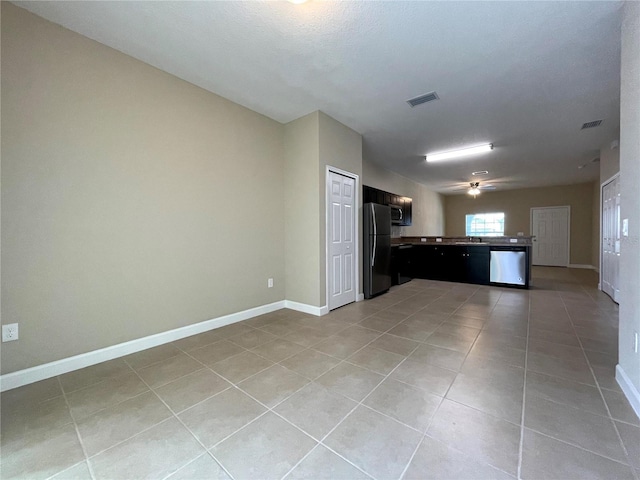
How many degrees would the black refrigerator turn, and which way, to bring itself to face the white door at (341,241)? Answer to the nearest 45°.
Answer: approximately 90° to its right

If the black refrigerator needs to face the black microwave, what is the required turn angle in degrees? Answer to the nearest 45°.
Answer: approximately 135° to its left

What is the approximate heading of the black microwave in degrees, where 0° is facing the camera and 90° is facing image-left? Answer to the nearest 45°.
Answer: approximately 315°

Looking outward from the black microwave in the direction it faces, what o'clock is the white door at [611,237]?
The white door is roughly at 11 o'clock from the black microwave.

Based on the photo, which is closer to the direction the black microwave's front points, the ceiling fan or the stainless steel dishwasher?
the stainless steel dishwasher

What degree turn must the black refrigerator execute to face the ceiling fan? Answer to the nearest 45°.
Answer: approximately 90° to its left

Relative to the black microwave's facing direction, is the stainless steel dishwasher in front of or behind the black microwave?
in front

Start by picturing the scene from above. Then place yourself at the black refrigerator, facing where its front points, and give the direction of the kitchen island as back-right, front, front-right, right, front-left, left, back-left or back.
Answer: left

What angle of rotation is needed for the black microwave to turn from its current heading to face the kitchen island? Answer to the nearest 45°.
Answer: approximately 45° to its left

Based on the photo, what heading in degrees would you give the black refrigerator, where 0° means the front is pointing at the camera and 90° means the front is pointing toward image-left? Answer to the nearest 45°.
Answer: approximately 315°

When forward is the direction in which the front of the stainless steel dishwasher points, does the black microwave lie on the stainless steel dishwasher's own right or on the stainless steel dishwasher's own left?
on the stainless steel dishwasher's own right

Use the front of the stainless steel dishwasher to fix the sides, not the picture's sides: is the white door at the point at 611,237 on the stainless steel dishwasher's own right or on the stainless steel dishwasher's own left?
on the stainless steel dishwasher's own left
